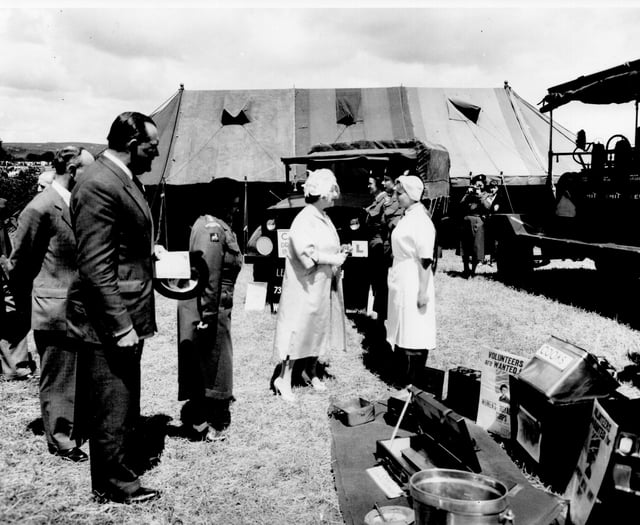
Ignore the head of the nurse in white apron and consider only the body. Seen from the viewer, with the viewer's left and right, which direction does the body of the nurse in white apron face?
facing to the left of the viewer

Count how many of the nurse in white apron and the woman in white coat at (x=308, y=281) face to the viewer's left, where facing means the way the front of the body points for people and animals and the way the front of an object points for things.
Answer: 1

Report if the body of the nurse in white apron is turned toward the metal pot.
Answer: no

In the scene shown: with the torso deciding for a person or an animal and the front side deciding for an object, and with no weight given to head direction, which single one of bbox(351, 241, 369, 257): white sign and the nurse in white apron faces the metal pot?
the white sign

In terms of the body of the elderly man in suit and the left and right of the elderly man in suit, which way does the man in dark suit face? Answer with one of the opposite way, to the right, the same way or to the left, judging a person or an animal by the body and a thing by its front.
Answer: the same way

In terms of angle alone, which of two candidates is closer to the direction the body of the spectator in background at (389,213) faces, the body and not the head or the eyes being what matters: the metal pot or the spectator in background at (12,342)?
the spectator in background

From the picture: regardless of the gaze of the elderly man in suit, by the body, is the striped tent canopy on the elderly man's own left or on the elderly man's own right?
on the elderly man's own left

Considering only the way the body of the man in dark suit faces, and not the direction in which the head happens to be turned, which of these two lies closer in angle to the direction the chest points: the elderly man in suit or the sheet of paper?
the sheet of paper

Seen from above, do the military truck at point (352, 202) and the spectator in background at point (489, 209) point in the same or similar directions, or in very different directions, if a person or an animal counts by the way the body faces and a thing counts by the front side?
same or similar directions

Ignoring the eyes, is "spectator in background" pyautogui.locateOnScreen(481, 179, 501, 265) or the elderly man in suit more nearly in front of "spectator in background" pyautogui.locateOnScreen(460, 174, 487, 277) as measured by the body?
the elderly man in suit

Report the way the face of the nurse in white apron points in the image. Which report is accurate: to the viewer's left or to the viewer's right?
to the viewer's left

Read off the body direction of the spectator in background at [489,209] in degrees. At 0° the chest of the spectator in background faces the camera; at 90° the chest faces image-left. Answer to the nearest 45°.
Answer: approximately 45°

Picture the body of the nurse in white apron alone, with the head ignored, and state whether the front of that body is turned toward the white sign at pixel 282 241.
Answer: no

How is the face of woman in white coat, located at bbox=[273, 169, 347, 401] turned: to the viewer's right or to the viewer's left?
to the viewer's right

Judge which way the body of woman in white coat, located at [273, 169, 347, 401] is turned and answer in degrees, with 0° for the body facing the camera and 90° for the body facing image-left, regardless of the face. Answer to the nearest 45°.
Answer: approximately 315°

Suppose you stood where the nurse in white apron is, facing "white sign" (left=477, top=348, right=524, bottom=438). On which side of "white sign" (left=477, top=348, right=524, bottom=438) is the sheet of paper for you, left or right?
right

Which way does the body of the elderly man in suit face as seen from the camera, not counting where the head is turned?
to the viewer's right
